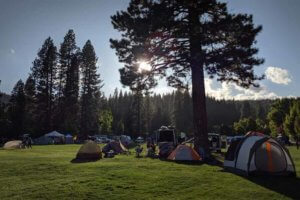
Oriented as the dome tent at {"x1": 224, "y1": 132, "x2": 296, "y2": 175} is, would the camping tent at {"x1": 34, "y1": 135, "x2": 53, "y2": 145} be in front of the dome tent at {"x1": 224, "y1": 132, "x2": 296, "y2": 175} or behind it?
behind
